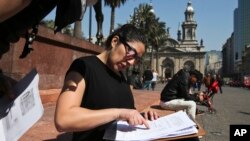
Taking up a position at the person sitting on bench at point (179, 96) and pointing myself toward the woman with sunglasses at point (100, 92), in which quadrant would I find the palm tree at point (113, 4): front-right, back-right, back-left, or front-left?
back-right

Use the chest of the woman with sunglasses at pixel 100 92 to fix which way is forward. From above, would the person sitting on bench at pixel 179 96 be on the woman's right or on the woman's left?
on the woman's left

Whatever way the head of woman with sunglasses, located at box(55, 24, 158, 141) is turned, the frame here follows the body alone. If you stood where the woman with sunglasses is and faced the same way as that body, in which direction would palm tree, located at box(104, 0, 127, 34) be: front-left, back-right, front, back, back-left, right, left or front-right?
back-left

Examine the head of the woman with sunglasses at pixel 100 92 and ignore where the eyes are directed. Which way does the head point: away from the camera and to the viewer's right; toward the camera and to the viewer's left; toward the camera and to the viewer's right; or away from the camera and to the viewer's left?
toward the camera and to the viewer's right

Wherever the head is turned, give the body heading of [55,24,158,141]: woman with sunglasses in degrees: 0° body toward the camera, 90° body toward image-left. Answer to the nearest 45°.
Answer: approximately 315°
